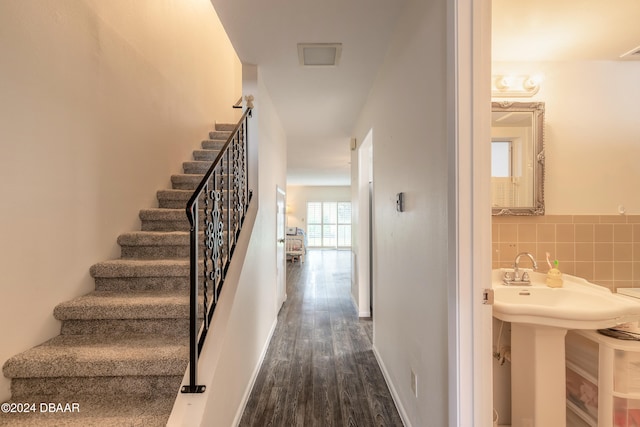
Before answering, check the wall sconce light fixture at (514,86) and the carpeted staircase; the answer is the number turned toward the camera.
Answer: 2

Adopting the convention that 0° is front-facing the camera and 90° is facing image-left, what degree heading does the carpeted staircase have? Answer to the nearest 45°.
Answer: approximately 0°

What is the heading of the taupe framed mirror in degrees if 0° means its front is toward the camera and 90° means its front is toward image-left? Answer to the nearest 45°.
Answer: approximately 0°

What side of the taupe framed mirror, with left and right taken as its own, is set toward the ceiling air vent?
right

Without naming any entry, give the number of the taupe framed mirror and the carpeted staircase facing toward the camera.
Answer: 2
